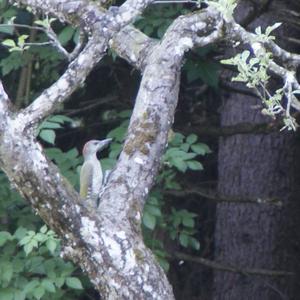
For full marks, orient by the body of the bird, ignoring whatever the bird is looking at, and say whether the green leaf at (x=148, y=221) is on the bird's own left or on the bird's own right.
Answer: on the bird's own left

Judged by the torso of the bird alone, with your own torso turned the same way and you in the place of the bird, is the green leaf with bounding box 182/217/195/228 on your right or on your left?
on your left

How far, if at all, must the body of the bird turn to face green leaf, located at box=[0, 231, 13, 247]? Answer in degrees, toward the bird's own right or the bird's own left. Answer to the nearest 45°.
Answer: approximately 135° to the bird's own left

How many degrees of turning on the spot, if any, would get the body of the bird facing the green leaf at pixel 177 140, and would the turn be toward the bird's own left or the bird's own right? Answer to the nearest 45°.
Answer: approximately 45° to the bird's own left

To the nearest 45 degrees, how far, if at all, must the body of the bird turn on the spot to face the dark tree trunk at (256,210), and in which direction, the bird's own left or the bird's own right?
approximately 45° to the bird's own left

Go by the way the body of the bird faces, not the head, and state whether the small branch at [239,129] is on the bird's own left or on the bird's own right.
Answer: on the bird's own left

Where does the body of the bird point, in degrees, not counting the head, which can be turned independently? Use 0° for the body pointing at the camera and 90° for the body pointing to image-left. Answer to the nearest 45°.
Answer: approximately 270°
